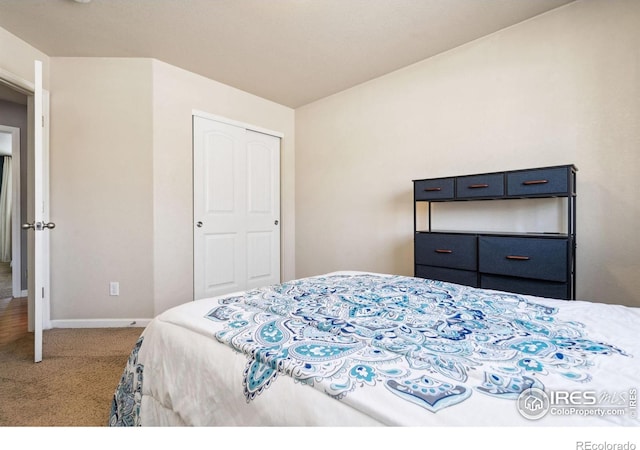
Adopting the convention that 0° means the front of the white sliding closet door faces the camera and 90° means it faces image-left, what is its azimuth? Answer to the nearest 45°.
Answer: approximately 315°

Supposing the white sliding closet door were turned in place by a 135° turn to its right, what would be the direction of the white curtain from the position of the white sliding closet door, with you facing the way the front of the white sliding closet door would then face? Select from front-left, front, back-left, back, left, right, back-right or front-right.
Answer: front-right
